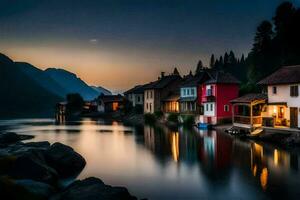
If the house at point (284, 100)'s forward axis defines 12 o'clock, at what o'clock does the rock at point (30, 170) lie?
The rock is roughly at 1 o'clock from the house.

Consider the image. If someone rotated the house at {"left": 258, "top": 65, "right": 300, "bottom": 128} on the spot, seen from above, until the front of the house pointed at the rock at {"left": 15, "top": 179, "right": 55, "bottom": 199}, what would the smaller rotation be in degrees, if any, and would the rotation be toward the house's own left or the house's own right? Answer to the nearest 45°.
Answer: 0° — it already faces it

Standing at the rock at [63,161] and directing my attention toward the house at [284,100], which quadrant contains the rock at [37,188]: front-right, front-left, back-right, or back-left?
back-right

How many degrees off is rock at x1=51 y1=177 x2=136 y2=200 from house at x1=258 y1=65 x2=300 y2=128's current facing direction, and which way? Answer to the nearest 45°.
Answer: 0° — it already faces it

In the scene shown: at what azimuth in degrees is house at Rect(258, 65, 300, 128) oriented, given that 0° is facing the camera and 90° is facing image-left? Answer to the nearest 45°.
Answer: approximately 0°

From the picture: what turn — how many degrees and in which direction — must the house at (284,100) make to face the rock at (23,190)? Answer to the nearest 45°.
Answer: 0° — it already faces it
